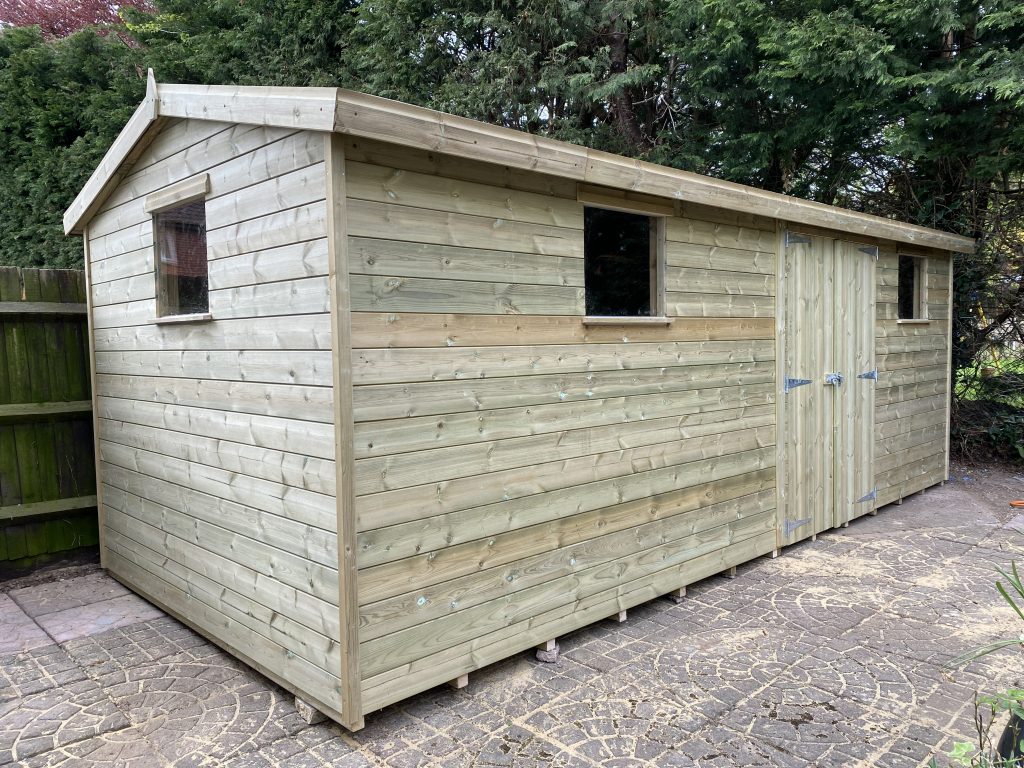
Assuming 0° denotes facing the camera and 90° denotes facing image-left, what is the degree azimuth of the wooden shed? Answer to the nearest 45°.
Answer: approximately 315°
